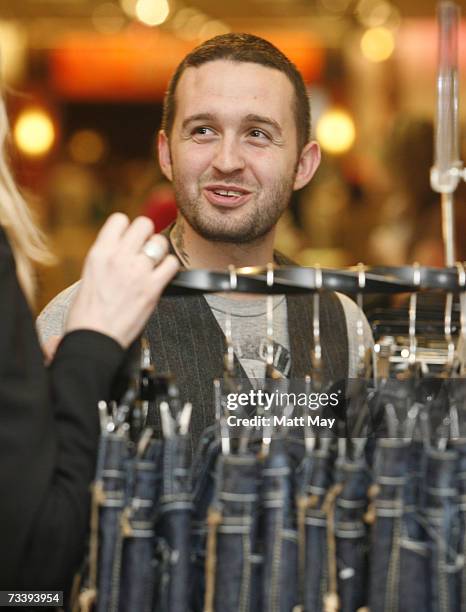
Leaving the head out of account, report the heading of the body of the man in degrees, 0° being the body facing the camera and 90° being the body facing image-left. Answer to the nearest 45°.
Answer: approximately 0°
